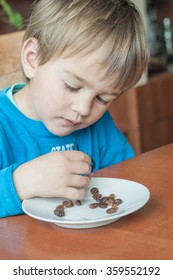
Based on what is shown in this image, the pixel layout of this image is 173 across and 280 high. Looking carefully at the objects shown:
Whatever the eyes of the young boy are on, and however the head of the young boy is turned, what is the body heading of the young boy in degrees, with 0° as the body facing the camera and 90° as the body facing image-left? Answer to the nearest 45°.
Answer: approximately 315°

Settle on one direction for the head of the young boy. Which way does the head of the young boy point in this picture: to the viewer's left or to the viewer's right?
to the viewer's right
